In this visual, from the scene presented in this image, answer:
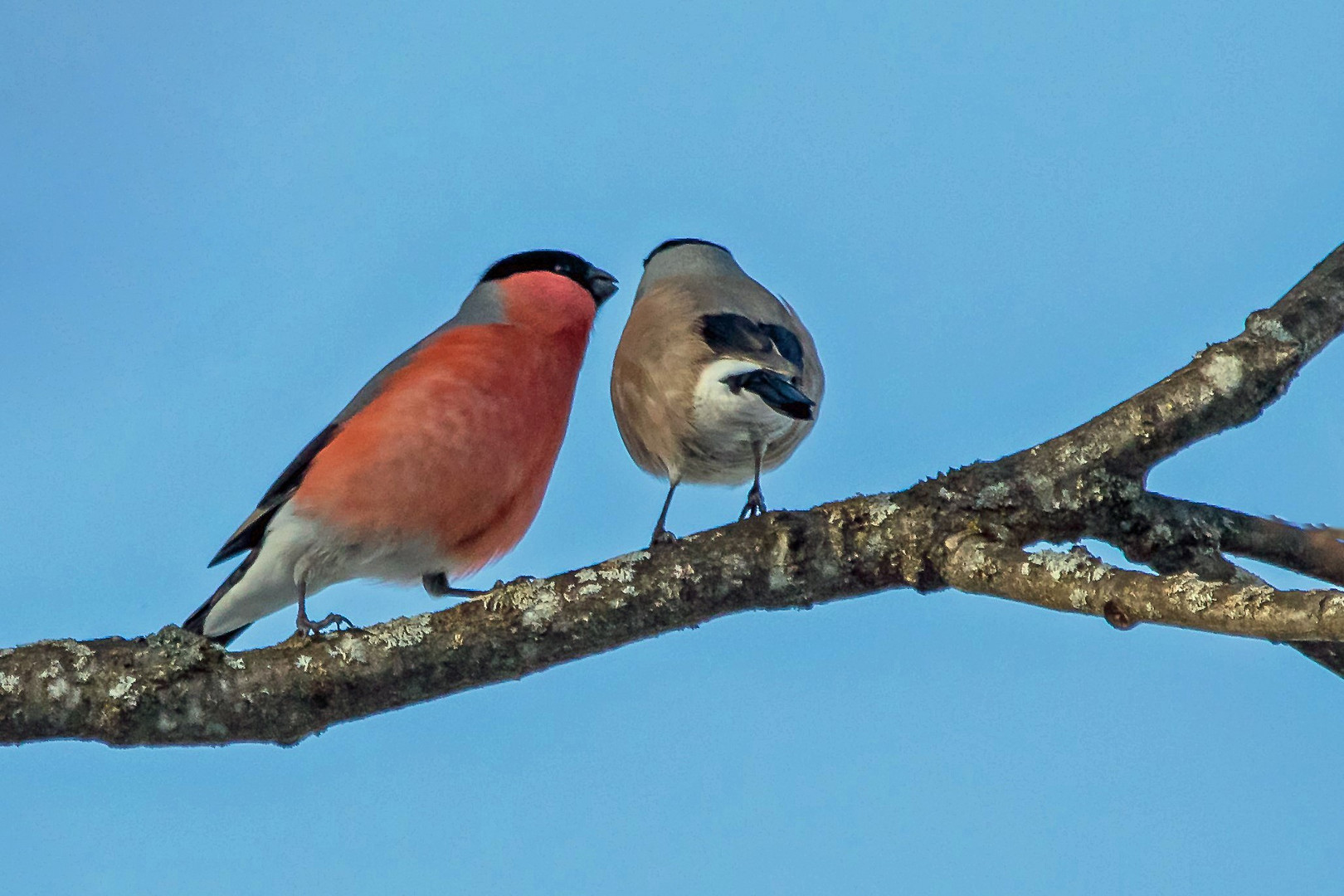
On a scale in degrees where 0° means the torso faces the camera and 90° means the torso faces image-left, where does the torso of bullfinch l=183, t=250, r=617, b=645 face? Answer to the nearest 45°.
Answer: approximately 270°

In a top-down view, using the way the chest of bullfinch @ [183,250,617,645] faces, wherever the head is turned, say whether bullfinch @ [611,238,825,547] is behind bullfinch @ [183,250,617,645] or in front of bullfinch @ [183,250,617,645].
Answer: in front
